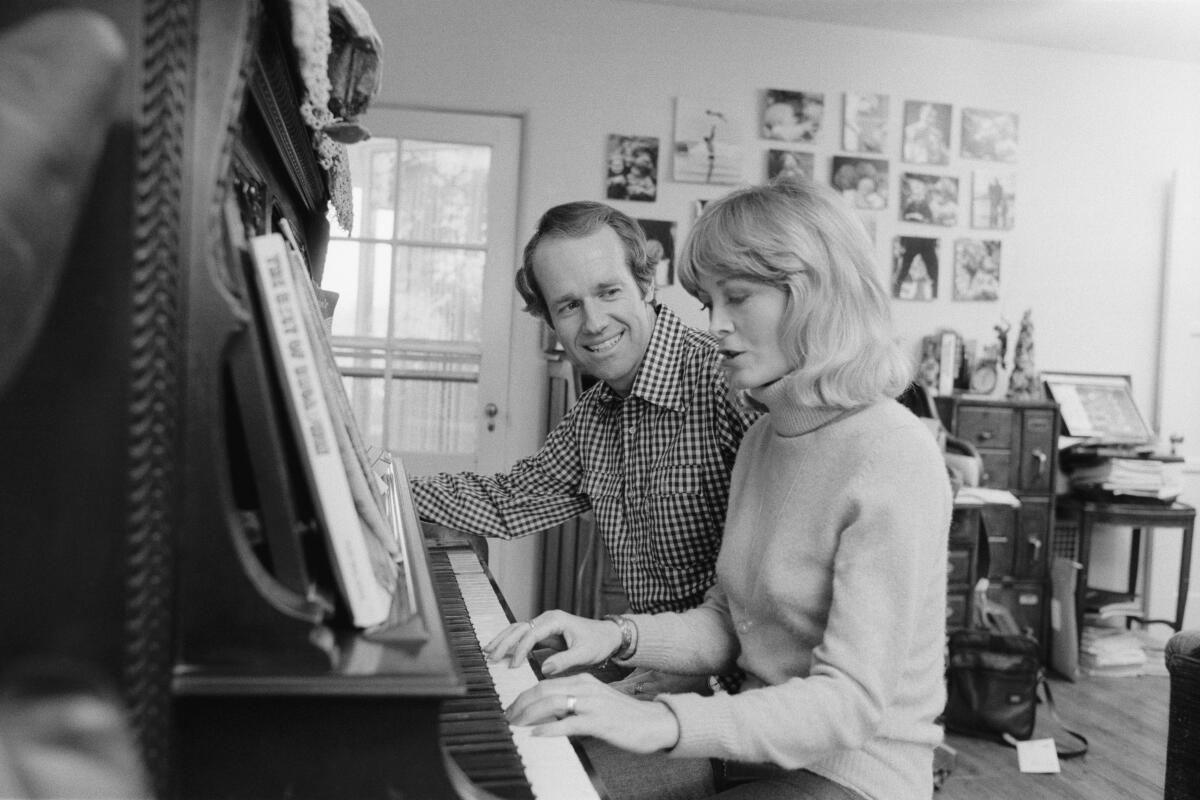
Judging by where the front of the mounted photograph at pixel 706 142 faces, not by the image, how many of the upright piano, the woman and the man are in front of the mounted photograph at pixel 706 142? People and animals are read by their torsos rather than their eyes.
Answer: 3

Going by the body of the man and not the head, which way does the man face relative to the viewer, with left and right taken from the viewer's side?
facing the viewer and to the left of the viewer

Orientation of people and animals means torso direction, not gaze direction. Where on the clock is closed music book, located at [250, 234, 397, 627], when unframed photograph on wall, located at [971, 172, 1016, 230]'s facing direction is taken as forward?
The closed music book is roughly at 12 o'clock from the unframed photograph on wall.

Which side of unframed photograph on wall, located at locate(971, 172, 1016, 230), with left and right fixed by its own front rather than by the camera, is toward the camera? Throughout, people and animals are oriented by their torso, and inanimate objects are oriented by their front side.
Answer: front

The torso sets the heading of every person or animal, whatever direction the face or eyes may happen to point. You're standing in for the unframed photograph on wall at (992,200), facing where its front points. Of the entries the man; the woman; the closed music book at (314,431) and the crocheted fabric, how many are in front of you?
4

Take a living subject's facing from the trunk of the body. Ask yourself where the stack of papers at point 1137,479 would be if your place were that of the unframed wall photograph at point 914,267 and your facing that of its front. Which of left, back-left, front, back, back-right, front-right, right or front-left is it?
left

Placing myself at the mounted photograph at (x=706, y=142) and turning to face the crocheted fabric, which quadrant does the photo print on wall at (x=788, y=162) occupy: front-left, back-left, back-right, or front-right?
back-left

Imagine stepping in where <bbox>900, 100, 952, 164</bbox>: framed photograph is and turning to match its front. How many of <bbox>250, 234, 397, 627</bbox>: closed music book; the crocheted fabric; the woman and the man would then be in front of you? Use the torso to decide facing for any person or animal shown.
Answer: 4

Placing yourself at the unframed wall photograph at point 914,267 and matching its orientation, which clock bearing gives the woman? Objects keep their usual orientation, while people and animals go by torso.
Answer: The woman is roughly at 12 o'clock from the unframed wall photograph.

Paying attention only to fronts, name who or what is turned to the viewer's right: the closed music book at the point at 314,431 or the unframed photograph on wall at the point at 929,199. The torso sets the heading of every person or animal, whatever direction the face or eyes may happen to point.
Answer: the closed music book

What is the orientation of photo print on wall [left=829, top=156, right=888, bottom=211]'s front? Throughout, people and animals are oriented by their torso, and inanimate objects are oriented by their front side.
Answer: toward the camera

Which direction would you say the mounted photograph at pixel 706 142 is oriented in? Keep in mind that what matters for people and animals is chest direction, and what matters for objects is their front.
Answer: toward the camera

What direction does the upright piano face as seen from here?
to the viewer's right
